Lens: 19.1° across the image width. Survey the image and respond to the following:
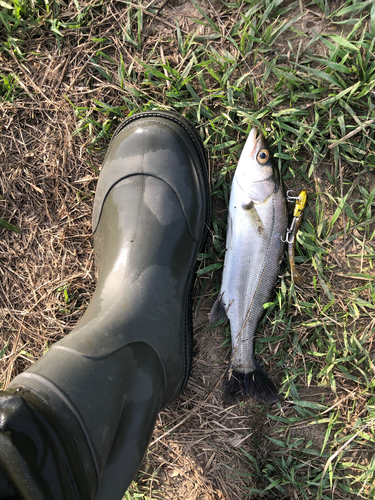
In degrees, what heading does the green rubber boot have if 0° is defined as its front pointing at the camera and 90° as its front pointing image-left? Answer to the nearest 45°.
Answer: approximately 180°

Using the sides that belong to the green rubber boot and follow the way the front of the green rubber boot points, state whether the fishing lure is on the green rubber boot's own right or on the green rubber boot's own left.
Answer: on the green rubber boot's own right
